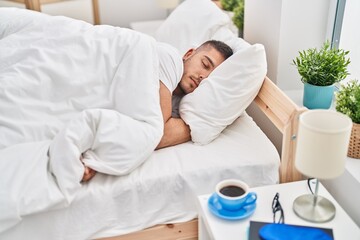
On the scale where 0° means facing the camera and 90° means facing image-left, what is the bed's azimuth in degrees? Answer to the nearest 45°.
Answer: approximately 45°

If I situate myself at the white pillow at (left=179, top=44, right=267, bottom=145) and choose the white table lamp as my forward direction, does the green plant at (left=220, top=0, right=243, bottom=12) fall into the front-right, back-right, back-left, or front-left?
back-left

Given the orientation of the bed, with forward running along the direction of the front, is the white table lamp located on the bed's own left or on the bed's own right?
on the bed's own left
